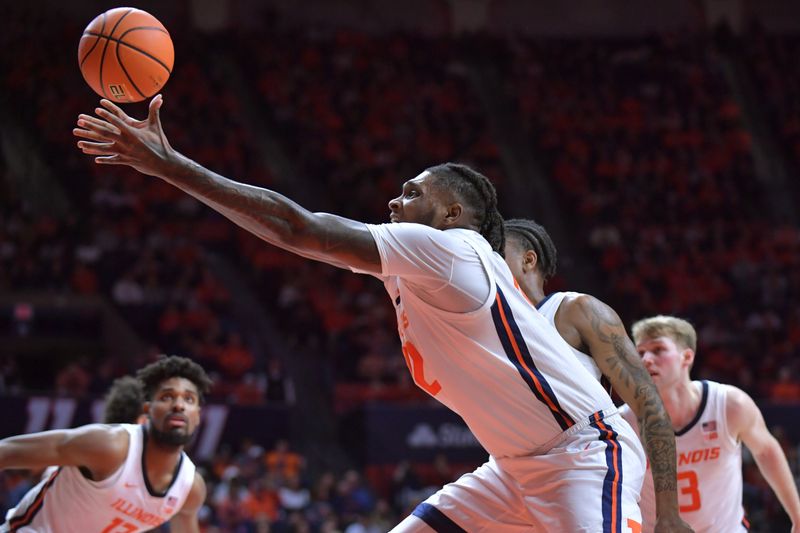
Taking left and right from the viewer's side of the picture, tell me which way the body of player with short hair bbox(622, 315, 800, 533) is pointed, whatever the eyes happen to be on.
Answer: facing the viewer and to the left of the viewer

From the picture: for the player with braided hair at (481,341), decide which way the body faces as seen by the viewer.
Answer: to the viewer's left

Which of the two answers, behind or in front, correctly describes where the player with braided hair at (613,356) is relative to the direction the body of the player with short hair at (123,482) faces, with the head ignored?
in front

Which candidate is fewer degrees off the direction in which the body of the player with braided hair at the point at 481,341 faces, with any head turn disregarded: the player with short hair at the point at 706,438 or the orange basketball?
the orange basketball

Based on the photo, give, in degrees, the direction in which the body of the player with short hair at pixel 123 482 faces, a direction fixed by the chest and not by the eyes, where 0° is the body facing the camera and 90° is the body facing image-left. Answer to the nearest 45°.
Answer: approximately 315°

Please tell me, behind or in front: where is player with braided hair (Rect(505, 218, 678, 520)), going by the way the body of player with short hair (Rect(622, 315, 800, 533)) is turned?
in front

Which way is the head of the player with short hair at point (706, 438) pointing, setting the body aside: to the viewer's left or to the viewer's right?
to the viewer's left

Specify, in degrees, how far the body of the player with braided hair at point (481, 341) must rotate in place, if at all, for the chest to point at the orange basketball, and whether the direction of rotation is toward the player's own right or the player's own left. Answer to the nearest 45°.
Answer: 0° — they already face it

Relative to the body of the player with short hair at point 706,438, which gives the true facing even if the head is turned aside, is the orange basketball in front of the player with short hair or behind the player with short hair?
in front
